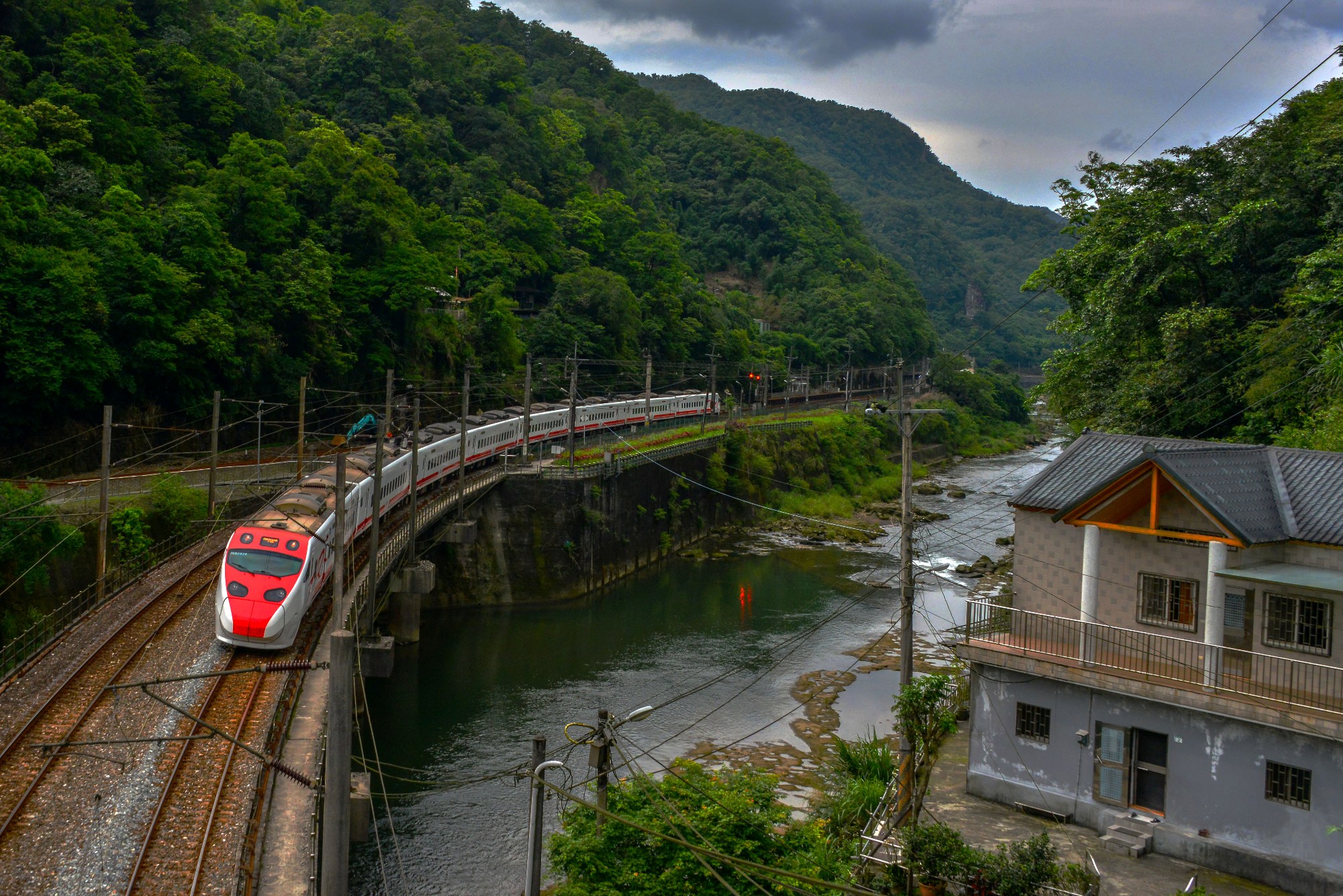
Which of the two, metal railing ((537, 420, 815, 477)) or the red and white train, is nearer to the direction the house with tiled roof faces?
the red and white train

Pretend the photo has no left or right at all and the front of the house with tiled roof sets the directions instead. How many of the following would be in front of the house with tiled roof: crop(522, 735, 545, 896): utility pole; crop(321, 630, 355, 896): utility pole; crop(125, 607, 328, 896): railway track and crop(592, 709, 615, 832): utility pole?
4

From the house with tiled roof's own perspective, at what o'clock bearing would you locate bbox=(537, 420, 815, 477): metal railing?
The metal railing is roughly at 3 o'clock from the house with tiled roof.

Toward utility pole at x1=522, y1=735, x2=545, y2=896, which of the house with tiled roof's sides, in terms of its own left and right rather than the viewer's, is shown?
front

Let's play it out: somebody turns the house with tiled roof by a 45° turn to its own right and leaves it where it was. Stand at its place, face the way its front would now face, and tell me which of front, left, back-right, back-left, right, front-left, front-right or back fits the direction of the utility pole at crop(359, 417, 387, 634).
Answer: front

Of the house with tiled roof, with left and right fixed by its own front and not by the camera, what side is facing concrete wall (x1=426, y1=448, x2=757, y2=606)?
right

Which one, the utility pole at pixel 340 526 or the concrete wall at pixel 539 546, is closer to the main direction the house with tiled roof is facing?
the utility pole

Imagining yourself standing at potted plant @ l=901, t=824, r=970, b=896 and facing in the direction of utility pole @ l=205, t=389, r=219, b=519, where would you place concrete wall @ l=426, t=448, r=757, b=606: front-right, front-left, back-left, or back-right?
front-right

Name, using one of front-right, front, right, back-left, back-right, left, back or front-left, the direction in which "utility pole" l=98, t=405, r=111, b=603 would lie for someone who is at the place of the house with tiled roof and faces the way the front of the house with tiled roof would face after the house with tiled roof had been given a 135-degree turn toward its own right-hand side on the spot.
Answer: left

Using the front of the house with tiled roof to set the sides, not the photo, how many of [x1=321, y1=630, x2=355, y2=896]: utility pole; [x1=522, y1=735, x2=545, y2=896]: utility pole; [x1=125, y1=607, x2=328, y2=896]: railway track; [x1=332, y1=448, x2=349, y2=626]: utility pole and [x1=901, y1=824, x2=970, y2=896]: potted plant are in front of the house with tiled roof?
5

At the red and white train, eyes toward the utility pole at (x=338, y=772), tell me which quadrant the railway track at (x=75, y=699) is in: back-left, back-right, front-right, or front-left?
front-right

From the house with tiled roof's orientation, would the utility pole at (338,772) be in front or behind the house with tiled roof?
in front

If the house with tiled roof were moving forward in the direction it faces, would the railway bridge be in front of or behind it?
in front

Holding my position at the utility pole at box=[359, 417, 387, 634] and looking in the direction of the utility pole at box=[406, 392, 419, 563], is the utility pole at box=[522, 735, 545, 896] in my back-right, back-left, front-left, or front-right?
back-right

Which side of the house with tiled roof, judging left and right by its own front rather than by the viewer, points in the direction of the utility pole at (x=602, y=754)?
front

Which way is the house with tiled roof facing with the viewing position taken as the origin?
facing the viewer and to the left of the viewer
